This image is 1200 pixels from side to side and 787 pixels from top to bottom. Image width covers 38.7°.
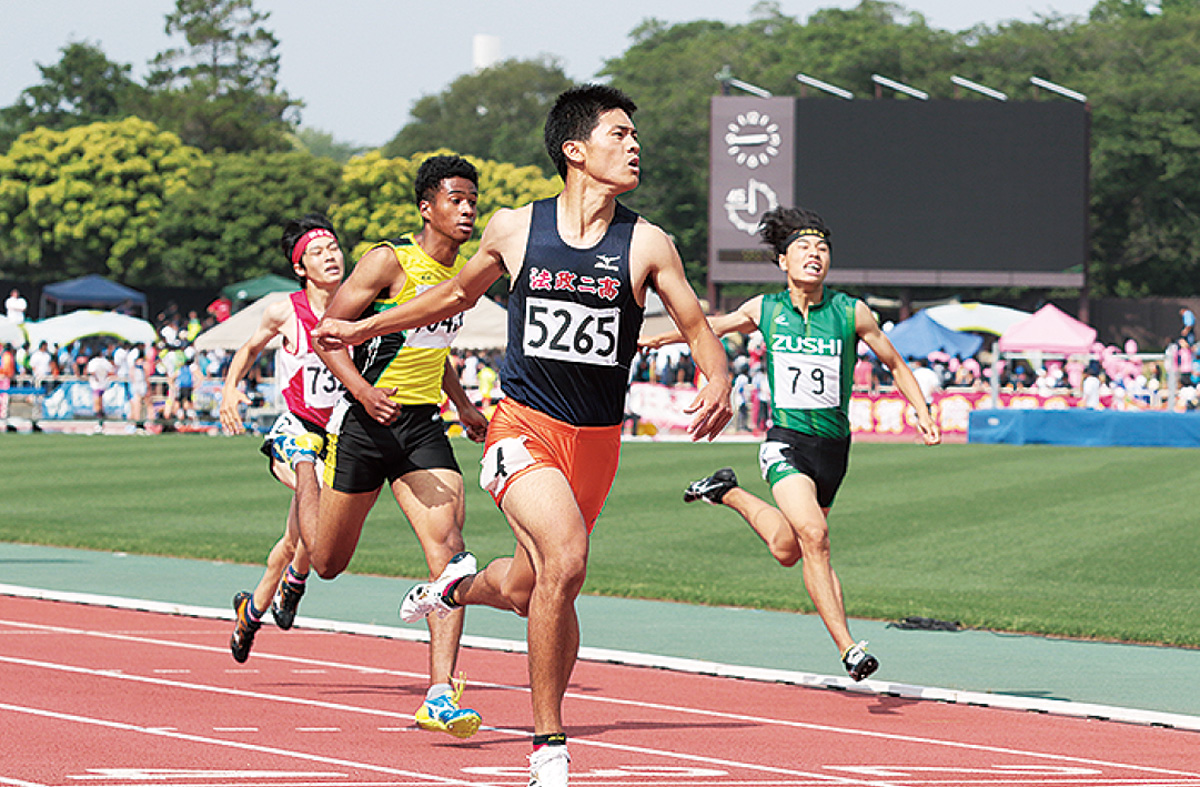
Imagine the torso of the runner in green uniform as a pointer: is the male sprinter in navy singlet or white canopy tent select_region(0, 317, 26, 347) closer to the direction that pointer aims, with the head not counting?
the male sprinter in navy singlet

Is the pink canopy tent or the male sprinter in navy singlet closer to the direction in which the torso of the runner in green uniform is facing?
the male sprinter in navy singlet

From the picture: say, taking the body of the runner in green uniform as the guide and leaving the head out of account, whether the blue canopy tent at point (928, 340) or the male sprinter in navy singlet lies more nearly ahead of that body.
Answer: the male sprinter in navy singlet

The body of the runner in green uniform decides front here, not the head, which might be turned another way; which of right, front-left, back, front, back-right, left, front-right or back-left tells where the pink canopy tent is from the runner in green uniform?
back-left

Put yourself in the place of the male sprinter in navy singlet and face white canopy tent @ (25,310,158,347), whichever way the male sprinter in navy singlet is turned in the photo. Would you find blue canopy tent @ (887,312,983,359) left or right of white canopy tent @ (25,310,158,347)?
right

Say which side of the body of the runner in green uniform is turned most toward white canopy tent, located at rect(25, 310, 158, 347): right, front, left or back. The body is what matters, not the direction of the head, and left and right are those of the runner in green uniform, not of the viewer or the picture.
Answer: back

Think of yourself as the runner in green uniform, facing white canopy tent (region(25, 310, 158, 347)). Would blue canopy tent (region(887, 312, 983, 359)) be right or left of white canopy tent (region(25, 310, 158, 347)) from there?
right

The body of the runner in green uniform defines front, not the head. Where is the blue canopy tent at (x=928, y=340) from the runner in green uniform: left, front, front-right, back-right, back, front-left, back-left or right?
back-left

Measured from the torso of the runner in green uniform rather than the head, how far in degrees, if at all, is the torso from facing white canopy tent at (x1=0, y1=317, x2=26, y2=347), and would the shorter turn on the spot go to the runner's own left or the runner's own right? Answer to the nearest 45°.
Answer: approximately 180°

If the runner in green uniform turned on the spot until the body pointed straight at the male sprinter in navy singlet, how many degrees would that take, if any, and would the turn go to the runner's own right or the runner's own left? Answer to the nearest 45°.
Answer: approximately 45° to the runner's own right
